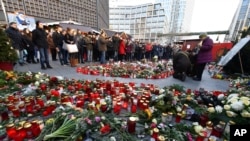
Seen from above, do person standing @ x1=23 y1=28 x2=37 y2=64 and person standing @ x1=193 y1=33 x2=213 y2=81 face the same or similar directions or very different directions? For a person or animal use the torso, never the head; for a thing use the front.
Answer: very different directions

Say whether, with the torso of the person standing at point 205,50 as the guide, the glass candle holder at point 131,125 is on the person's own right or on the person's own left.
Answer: on the person's own left

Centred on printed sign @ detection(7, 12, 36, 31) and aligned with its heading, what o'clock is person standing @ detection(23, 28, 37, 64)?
The person standing is roughly at 12 o'clock from the printed sign.

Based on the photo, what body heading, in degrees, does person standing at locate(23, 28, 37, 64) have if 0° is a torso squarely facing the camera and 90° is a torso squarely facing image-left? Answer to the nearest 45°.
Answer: approximately 315°

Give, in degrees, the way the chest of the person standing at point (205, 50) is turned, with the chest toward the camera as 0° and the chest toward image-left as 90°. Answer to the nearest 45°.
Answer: approximately 90°

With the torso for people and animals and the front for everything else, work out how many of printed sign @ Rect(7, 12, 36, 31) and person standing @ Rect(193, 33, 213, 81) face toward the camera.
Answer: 1

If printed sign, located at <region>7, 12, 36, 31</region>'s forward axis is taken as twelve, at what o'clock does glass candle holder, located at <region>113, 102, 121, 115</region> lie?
The glass candle holder is roughly at 12 o'clock from the printed sign.

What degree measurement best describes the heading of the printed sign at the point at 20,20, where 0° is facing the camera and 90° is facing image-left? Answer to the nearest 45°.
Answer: approximately 0°
